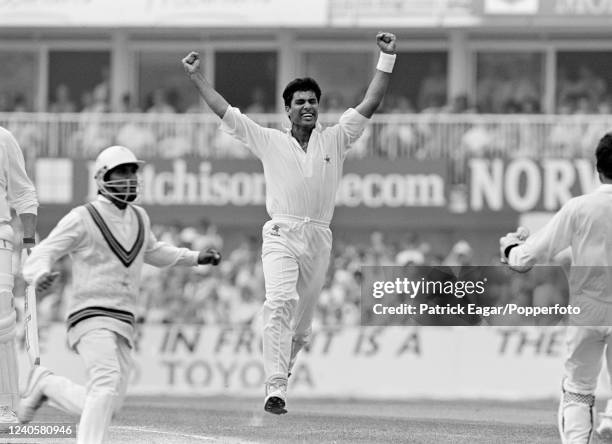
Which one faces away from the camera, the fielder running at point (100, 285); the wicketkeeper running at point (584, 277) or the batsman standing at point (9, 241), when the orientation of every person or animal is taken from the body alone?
the wicketkeeper running at point (584, 277)

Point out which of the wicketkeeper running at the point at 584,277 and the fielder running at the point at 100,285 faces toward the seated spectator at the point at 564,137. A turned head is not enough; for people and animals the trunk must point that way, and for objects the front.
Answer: the wicketkeeper running at the point at 584,277

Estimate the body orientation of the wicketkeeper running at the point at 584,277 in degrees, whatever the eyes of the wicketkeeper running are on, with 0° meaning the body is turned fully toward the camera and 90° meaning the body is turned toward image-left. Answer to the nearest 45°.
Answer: approximately 180°
